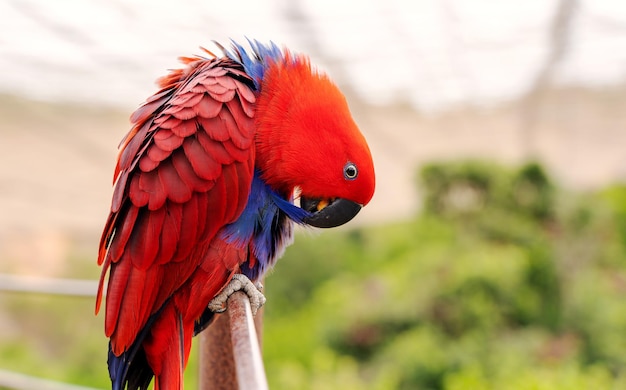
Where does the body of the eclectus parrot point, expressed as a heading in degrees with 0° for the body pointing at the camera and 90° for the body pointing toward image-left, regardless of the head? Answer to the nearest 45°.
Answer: approximately 270°
